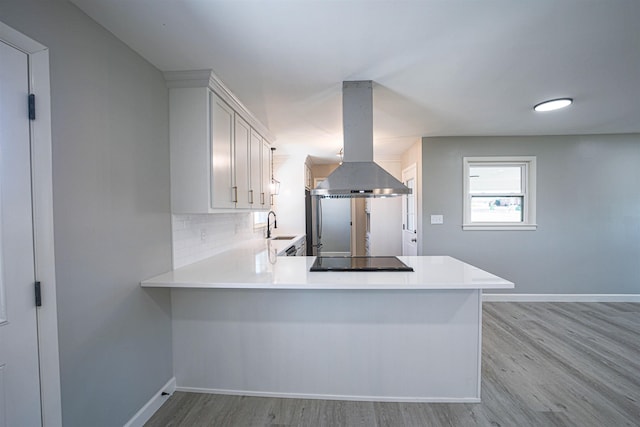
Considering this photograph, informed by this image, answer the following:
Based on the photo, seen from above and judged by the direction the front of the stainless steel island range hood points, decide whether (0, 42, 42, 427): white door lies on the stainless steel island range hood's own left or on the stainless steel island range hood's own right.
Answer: on the stainless steel island range hood's own right

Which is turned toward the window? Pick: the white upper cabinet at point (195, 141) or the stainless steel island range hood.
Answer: the white upper cabinet

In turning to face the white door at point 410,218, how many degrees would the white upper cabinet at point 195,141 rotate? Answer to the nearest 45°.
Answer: approximately 45° to its left

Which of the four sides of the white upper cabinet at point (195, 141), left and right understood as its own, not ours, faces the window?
front

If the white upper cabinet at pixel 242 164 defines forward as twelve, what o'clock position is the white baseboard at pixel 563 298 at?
The white baseboard is roughly at 12 o'clock from the white upper cabinet.

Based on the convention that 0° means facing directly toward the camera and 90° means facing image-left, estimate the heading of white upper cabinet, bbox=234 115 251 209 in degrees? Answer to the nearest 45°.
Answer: approximately 270°

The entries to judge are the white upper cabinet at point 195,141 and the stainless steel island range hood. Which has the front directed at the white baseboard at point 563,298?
the white upper cabinet

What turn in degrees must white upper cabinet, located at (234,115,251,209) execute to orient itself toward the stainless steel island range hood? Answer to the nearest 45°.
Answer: approximately 45° to its right

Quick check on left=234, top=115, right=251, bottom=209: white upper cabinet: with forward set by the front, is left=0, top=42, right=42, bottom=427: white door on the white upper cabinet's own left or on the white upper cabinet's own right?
on the white upper cabinet's own right

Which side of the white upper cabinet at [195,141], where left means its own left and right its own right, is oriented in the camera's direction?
right

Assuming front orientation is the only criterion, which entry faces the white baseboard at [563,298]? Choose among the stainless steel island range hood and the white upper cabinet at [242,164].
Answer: the white upper cabinet

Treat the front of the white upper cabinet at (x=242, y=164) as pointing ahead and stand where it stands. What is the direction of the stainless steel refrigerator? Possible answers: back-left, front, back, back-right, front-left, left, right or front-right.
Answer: front-left
